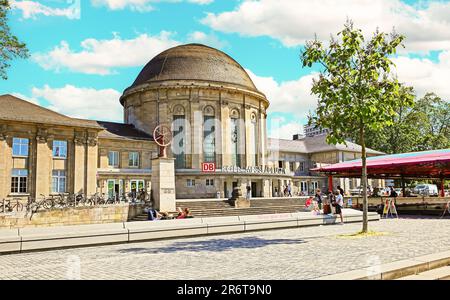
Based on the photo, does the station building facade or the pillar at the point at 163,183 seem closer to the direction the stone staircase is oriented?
the pillar

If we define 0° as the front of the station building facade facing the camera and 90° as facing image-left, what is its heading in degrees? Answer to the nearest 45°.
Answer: approximately 315°

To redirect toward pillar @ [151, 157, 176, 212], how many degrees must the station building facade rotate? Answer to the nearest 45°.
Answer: approximately 45° to its right

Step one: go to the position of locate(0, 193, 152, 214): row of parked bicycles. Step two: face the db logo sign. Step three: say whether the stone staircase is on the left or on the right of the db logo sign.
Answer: right

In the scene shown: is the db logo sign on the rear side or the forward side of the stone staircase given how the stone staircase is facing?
on the rear side

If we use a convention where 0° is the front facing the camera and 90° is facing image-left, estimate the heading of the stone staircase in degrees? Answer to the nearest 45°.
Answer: approximately 0°

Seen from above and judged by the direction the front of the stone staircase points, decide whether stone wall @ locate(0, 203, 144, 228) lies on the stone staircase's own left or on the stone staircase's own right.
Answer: on the stone staircase's own right
